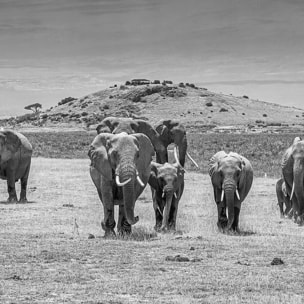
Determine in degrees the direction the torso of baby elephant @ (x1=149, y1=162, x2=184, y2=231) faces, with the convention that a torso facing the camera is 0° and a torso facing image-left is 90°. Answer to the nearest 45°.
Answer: approximately 0°

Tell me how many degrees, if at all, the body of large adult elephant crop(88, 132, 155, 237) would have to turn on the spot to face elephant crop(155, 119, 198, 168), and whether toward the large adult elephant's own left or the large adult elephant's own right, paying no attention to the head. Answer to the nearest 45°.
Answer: approximately 180°

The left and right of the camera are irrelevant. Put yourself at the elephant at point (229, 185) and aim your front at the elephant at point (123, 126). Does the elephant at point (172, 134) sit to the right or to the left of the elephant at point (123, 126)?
right

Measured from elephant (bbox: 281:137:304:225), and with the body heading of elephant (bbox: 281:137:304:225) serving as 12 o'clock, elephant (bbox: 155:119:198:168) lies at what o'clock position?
elephant (bbox: 155:119:198:168) is roughly at 5 o'clock from elephant (bbox: 281:137:304:225).

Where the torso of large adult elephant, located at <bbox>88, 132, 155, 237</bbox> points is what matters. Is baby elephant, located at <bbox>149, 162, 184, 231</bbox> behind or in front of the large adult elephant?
behind

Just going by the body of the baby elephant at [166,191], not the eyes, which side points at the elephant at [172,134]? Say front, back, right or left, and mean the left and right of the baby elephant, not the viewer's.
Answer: back

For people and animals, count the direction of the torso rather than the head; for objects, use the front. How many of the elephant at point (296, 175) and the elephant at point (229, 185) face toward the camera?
2
